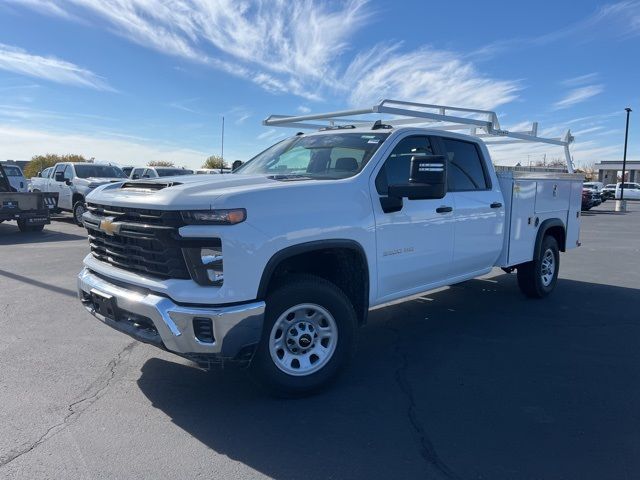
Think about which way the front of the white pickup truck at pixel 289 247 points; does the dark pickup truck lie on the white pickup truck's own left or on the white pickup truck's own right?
on the white pickup truck's own right

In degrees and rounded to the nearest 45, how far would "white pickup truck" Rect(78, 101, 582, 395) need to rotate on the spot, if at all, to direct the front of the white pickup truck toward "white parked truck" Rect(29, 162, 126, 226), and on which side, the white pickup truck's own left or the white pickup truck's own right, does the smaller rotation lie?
approximately 90° to the white pickup truck's own right

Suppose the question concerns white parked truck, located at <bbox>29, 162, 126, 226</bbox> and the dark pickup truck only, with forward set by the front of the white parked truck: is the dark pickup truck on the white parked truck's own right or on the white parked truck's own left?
on the white parked truck's own right

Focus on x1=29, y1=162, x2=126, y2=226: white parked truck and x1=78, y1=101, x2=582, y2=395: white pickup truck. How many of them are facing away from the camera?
0

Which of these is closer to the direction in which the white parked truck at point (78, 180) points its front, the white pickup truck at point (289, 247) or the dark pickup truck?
the white pickup truck

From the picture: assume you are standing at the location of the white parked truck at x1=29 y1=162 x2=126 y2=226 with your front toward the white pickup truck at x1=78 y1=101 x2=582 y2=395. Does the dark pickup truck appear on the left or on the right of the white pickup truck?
right

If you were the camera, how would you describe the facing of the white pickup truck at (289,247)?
facing the viewer and to the left of the viewer
